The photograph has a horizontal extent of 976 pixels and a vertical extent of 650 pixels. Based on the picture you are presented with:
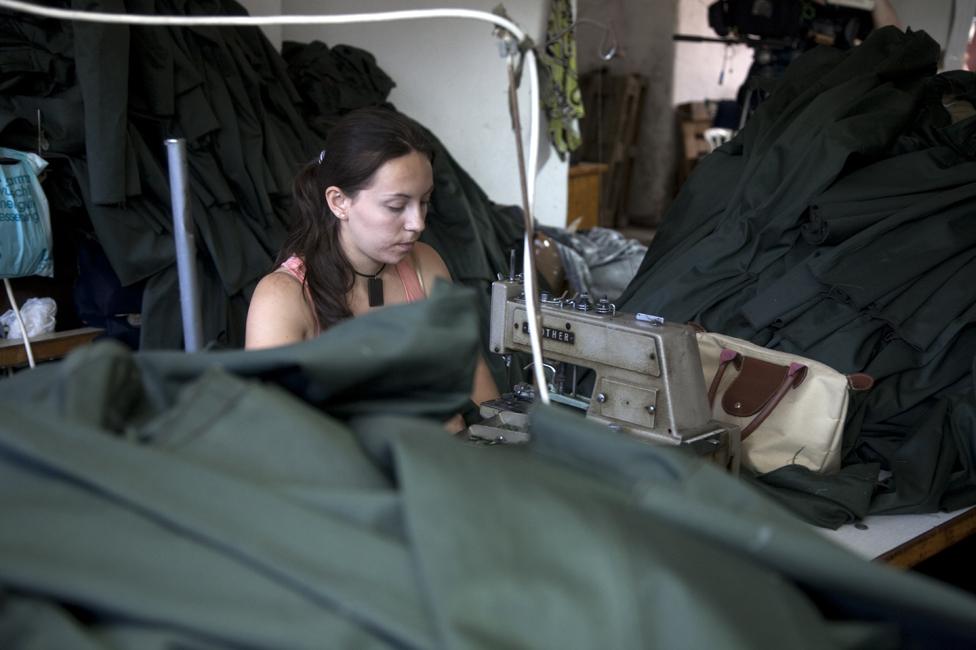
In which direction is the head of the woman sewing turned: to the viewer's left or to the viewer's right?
to the viewer's right

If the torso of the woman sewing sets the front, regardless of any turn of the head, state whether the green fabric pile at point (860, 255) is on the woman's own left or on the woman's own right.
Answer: on the woman's own left

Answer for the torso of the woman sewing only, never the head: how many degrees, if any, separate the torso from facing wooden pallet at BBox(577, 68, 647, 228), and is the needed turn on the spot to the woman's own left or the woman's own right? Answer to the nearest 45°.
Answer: approximately 135° to the woman's own left

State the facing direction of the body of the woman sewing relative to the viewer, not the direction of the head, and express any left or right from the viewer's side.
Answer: facing the viewer and to the right of the viewer

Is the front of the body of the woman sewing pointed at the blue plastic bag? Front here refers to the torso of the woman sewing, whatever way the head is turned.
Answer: no

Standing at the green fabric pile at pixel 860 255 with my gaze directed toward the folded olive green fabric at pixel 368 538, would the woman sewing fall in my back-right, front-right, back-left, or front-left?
front-right

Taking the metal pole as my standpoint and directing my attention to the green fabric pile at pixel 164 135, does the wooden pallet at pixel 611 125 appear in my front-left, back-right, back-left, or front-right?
front-right
